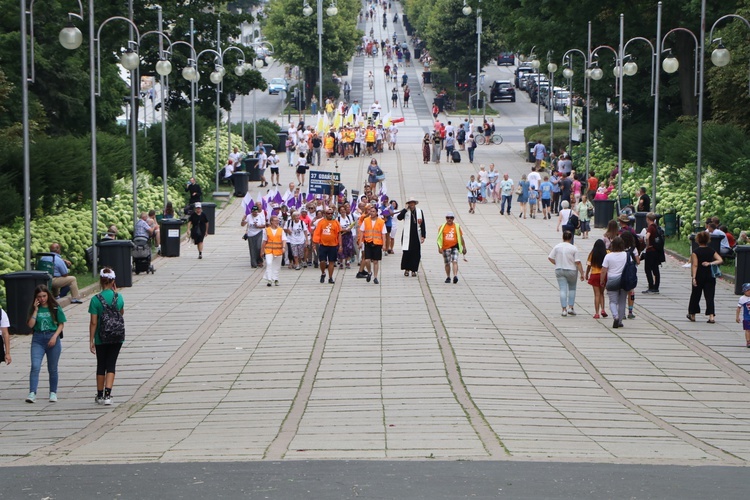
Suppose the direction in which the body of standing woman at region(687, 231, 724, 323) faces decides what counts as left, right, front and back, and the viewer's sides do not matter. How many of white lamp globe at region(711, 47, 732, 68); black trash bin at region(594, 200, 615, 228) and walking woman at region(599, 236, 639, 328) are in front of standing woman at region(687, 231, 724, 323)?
2

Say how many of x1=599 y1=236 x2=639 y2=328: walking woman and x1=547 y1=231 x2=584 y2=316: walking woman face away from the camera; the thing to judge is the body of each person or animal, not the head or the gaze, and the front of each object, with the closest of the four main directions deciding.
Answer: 2

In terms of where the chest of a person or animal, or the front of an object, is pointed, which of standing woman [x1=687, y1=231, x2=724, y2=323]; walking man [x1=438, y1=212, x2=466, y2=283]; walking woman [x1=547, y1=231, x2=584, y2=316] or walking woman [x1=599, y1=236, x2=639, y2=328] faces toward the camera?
the walking man

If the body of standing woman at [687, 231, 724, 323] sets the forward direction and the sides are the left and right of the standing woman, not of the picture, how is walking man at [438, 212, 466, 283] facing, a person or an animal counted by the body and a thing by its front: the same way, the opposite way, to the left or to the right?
the opposite way

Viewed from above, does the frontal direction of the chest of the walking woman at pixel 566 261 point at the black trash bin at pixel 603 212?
yes

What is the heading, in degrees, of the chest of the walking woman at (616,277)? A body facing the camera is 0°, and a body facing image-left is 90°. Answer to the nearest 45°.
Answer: approximately 180°

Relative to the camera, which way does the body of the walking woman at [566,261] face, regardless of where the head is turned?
away from the camera

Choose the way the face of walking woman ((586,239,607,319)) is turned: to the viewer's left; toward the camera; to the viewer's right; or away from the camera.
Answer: away from the camera

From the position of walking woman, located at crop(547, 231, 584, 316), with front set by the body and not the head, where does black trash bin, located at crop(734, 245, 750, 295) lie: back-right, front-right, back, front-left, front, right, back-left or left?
front-right

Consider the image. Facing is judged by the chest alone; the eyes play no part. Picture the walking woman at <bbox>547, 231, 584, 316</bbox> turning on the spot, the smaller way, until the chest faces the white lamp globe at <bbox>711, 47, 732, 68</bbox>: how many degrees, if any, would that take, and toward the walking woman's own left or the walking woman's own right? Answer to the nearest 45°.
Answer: approximately 45° to the walking woman's own right
